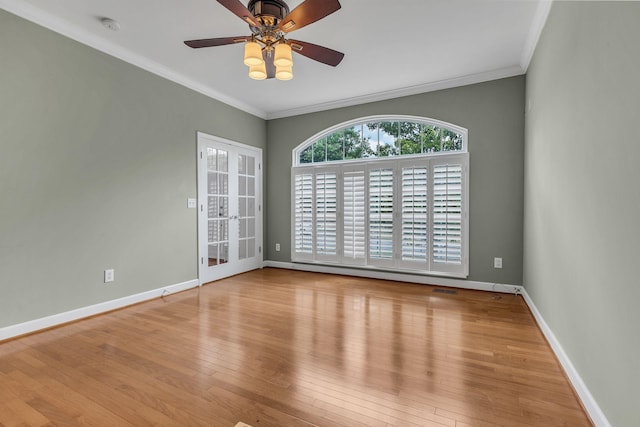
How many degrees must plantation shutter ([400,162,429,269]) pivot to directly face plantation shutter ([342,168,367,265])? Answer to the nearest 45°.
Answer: approximately 90° to its right

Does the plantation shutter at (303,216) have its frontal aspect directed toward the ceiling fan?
yes

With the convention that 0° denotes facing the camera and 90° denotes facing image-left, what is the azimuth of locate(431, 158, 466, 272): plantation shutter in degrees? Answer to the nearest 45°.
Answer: approximately 0°

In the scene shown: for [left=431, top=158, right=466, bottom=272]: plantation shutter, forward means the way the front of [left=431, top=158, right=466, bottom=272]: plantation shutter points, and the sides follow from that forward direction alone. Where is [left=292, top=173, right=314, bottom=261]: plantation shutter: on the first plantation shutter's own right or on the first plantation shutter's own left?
on the first plantation shutter's own right

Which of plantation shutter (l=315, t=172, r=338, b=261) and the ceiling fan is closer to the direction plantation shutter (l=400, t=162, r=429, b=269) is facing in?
the ceiling fan

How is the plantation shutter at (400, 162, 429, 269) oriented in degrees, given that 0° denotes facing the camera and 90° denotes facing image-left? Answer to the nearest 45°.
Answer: approximately 0°

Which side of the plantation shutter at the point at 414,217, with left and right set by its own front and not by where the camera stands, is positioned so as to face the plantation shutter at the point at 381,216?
right
